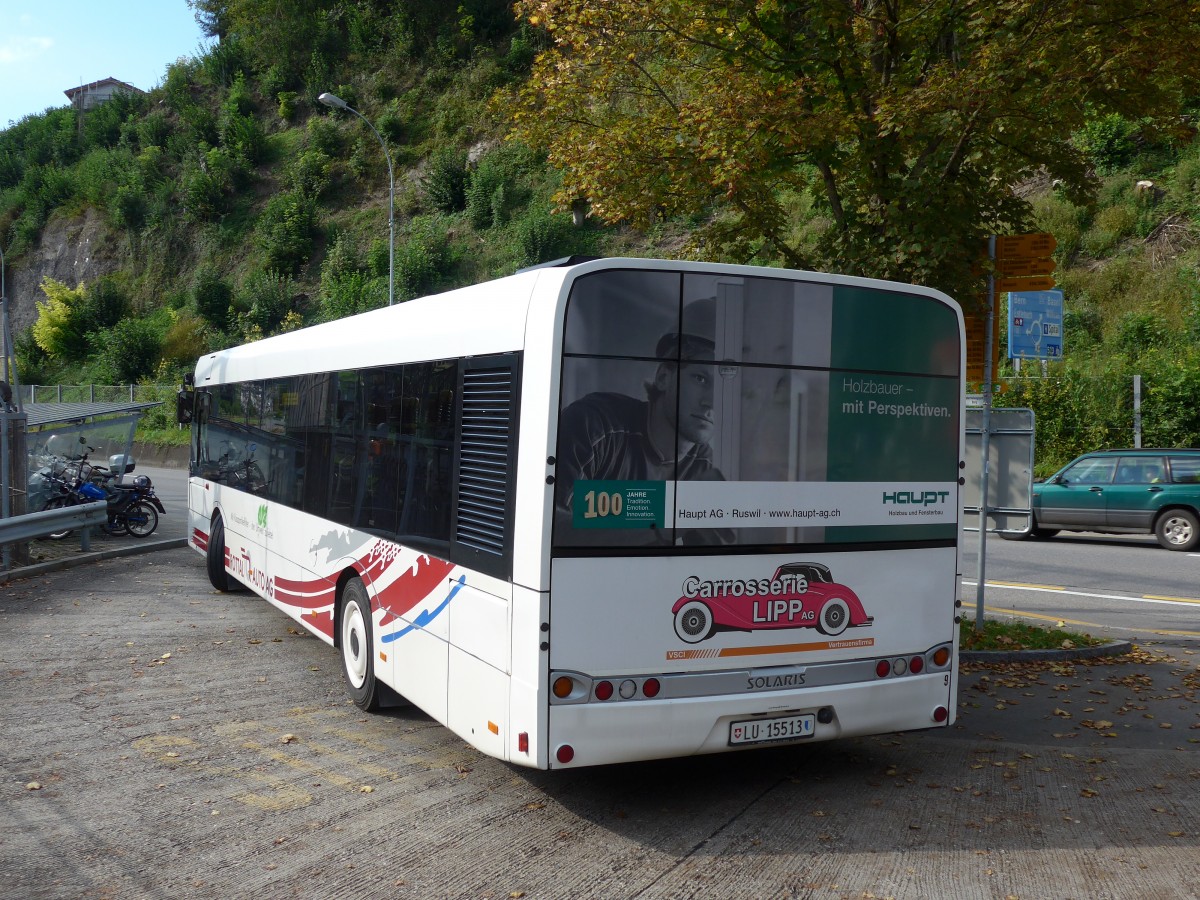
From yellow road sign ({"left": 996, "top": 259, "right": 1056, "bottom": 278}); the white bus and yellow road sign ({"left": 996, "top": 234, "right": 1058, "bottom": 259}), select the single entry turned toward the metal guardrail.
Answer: the white bus

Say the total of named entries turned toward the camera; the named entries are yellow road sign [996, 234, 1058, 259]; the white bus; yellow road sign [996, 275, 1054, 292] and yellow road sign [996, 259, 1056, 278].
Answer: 3

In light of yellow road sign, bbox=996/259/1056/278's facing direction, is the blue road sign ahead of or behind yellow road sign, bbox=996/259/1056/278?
behind

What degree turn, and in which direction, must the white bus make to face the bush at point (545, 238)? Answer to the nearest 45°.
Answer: approximately 45° to its right

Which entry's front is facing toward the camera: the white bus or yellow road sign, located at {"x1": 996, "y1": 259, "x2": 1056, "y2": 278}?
the yellow road sign

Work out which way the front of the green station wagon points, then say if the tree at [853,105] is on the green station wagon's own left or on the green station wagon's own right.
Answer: on the green station wagon's own left

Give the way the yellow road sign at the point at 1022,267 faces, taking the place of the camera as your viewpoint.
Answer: facing the viewer

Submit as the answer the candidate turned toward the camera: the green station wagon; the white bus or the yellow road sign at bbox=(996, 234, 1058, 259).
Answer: the yellow road sign

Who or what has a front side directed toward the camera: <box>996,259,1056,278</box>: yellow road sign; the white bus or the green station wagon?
the yellow road sign

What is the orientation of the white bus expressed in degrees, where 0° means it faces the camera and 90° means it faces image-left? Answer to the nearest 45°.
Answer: approximately 135°

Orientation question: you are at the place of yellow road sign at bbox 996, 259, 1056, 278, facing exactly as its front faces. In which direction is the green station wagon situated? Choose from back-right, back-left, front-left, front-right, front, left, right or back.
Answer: back

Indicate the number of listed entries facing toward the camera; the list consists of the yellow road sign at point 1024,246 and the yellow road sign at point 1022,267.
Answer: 2

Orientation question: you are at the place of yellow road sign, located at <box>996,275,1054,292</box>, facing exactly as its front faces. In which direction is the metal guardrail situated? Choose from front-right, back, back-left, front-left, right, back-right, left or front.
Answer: right

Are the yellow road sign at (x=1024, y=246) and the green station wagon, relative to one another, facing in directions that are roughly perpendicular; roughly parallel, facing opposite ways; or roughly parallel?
roughly perpendicular

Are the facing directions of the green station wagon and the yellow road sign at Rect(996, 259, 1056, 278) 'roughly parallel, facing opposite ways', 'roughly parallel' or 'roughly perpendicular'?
roughly perpendicular

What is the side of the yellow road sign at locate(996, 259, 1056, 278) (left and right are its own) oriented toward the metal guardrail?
right
